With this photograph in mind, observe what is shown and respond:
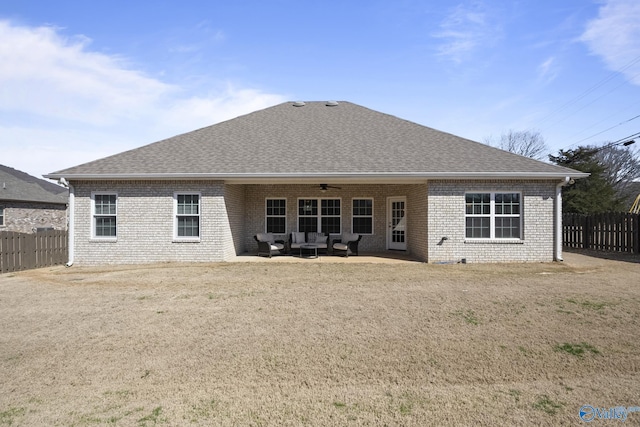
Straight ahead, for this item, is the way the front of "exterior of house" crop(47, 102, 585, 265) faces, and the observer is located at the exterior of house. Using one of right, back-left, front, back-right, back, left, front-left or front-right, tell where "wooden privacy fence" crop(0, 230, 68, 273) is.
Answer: left

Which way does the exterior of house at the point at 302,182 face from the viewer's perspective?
away from the camera

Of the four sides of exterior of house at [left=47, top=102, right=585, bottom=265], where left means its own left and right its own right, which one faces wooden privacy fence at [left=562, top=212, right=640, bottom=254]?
right
